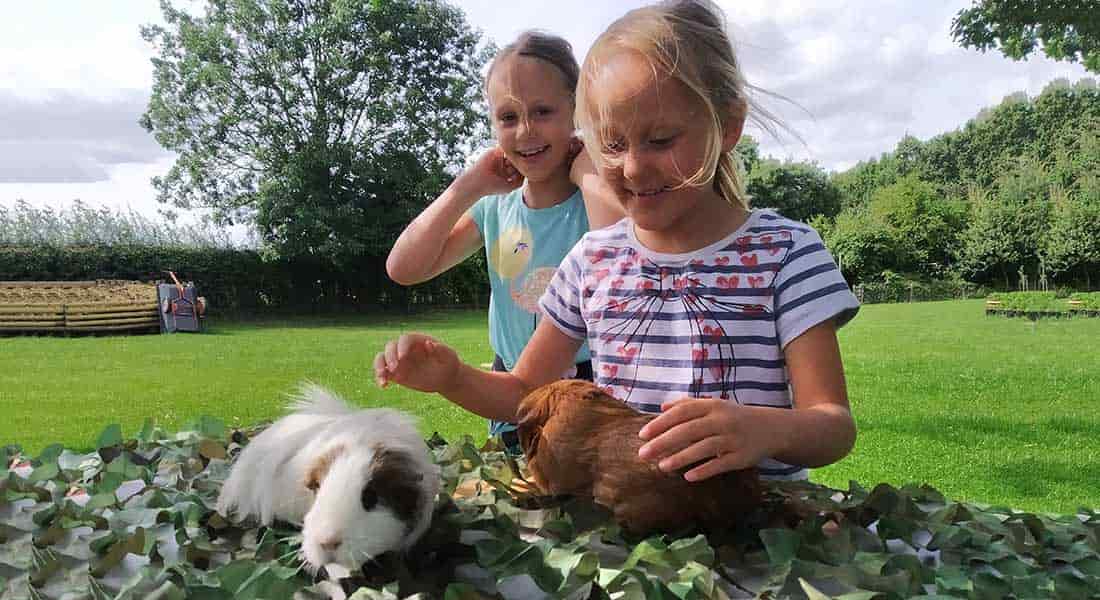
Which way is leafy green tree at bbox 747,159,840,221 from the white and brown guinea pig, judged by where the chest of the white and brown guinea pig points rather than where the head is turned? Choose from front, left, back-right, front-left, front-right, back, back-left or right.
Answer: left

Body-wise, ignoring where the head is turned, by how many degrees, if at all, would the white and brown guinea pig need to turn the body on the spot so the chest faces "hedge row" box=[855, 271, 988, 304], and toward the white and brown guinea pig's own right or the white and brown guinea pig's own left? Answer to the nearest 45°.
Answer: approximately 90° to the white and brown guinea pig's own left

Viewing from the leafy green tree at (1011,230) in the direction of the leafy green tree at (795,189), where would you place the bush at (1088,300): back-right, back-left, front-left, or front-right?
back-left

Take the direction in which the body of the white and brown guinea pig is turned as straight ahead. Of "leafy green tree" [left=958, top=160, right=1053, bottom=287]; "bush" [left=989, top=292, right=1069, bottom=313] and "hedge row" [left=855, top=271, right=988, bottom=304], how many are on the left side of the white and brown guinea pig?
3

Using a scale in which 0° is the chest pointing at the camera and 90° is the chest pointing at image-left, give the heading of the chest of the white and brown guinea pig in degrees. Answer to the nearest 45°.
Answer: approximately 315°

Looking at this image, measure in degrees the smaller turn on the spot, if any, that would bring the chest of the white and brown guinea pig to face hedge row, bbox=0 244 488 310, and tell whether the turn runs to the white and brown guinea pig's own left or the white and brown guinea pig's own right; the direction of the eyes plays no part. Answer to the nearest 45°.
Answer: approximately 135° to the white and brown guinea pig's own left

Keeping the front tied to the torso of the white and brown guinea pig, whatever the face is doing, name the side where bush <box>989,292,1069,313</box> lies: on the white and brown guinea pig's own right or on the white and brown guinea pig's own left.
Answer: on the white and brown guinea pig's own left

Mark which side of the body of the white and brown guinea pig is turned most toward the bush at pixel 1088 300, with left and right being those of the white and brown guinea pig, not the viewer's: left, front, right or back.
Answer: left

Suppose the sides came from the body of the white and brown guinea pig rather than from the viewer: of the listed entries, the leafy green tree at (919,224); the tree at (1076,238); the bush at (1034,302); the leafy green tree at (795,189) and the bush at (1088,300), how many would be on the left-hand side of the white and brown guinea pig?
5

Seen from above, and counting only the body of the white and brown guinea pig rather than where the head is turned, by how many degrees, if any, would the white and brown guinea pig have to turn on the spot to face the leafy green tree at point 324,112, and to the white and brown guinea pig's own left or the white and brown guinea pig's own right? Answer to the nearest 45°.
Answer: approximately 135° to the white and brown guinea pig's own left

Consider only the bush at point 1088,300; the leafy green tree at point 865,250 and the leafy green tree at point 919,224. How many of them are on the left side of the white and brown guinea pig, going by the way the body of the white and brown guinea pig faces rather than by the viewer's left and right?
3

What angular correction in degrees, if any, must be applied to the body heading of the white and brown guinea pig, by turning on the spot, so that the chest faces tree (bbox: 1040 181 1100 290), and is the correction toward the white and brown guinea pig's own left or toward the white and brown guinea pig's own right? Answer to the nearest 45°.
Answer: approximately 90° to the white and brown guinea pig's own left

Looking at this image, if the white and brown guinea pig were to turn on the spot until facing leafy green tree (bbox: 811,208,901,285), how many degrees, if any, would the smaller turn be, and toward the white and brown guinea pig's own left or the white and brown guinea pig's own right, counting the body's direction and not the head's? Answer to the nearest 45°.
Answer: approximately 90° to the white and brown guinea pig's own left
